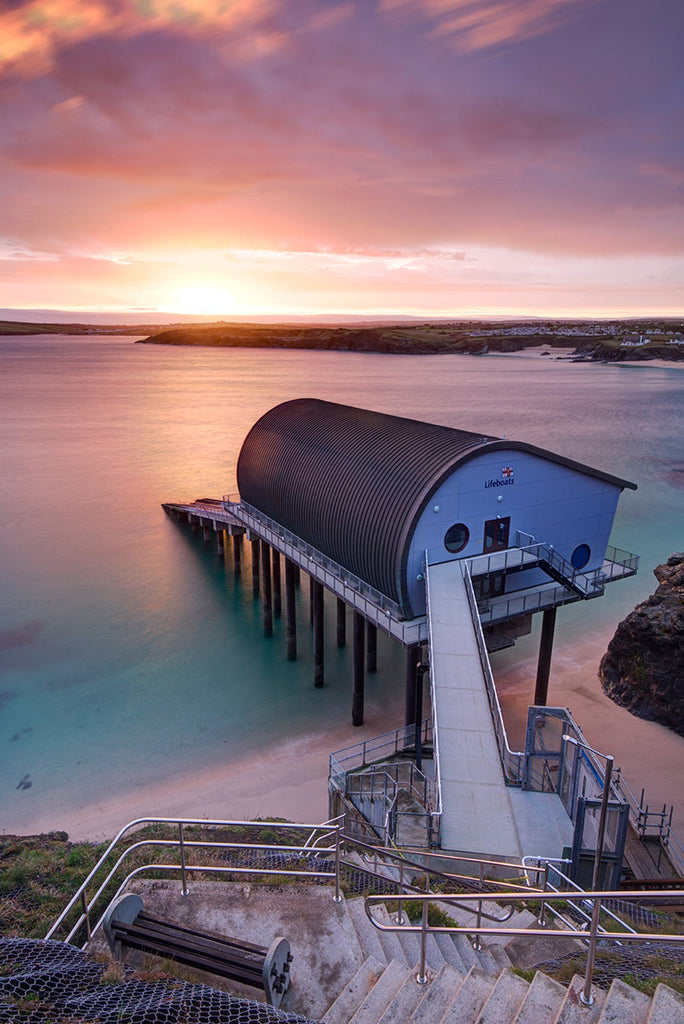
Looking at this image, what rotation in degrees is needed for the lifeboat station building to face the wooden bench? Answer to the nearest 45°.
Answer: approximately 45° to its right

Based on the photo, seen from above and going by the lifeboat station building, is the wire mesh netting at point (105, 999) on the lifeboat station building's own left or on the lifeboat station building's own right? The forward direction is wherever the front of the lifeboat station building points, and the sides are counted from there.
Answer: on the lifeboat station building's own right

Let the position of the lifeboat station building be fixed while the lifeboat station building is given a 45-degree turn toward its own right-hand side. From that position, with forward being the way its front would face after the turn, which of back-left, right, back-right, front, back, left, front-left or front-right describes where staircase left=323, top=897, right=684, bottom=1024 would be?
front

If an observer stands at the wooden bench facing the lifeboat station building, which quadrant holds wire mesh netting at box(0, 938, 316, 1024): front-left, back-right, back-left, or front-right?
back-left

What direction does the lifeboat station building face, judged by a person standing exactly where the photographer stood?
facing the viewer and to the right of the viewer

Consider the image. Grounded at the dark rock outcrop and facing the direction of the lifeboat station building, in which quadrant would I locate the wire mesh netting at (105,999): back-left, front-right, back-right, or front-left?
front-left

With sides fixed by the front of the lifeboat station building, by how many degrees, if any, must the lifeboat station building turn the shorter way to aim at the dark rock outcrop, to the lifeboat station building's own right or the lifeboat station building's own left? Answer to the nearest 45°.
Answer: approximately 45° to the lifeboat station building's own left

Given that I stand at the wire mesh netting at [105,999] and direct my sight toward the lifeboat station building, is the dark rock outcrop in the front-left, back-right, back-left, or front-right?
front-right
